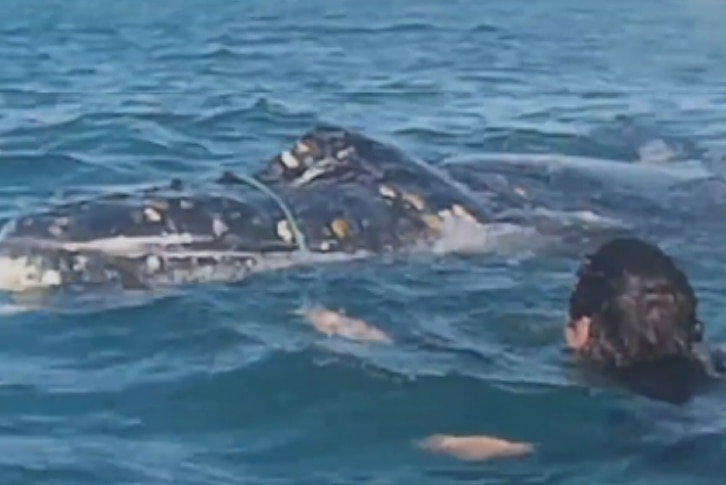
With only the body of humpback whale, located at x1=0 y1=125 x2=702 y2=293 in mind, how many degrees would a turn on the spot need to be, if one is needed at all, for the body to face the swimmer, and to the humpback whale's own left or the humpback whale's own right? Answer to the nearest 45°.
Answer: approximately 135° to the humpback whale's own left

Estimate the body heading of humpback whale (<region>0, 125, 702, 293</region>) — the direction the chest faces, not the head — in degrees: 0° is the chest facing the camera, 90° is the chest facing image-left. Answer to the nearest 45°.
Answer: approximately 90°
